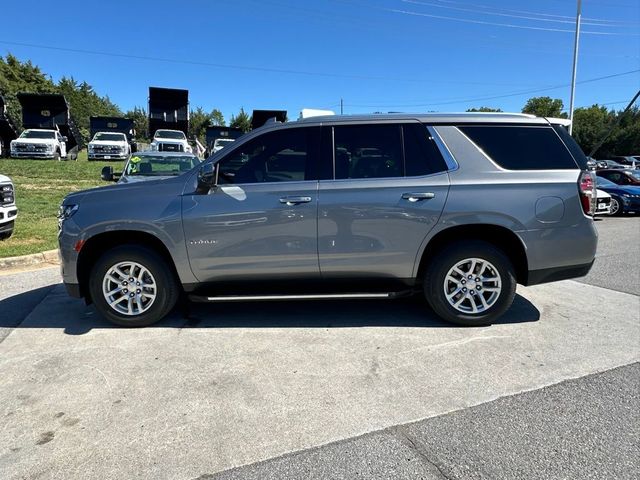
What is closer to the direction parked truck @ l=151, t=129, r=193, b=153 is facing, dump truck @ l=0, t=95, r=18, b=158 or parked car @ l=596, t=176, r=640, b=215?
the parked car

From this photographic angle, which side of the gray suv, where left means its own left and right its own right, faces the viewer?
left

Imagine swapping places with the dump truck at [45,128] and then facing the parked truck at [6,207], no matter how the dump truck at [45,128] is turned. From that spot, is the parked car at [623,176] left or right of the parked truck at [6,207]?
left

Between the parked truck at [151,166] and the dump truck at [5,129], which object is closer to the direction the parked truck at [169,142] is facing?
the parked truck at [151,166]

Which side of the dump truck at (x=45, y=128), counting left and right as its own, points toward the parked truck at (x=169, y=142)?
left

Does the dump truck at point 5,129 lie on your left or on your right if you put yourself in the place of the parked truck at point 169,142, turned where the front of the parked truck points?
on your right

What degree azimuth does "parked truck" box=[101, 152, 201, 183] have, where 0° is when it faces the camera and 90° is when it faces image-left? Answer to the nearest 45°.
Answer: approximately 0°

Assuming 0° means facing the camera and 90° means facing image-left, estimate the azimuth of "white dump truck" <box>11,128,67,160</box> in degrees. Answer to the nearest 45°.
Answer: approximately 45°

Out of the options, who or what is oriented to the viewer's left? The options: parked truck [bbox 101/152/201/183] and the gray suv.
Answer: the gray suv
